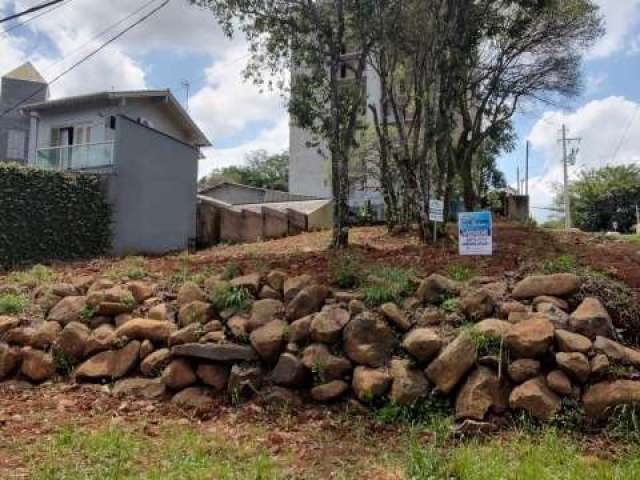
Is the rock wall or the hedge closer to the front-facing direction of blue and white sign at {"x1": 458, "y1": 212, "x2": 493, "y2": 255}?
the rock wall

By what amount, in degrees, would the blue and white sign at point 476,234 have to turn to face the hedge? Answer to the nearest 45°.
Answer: approximately 90° to its right

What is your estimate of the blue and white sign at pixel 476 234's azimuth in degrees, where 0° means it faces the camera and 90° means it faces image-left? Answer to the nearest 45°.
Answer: approximately 0°
